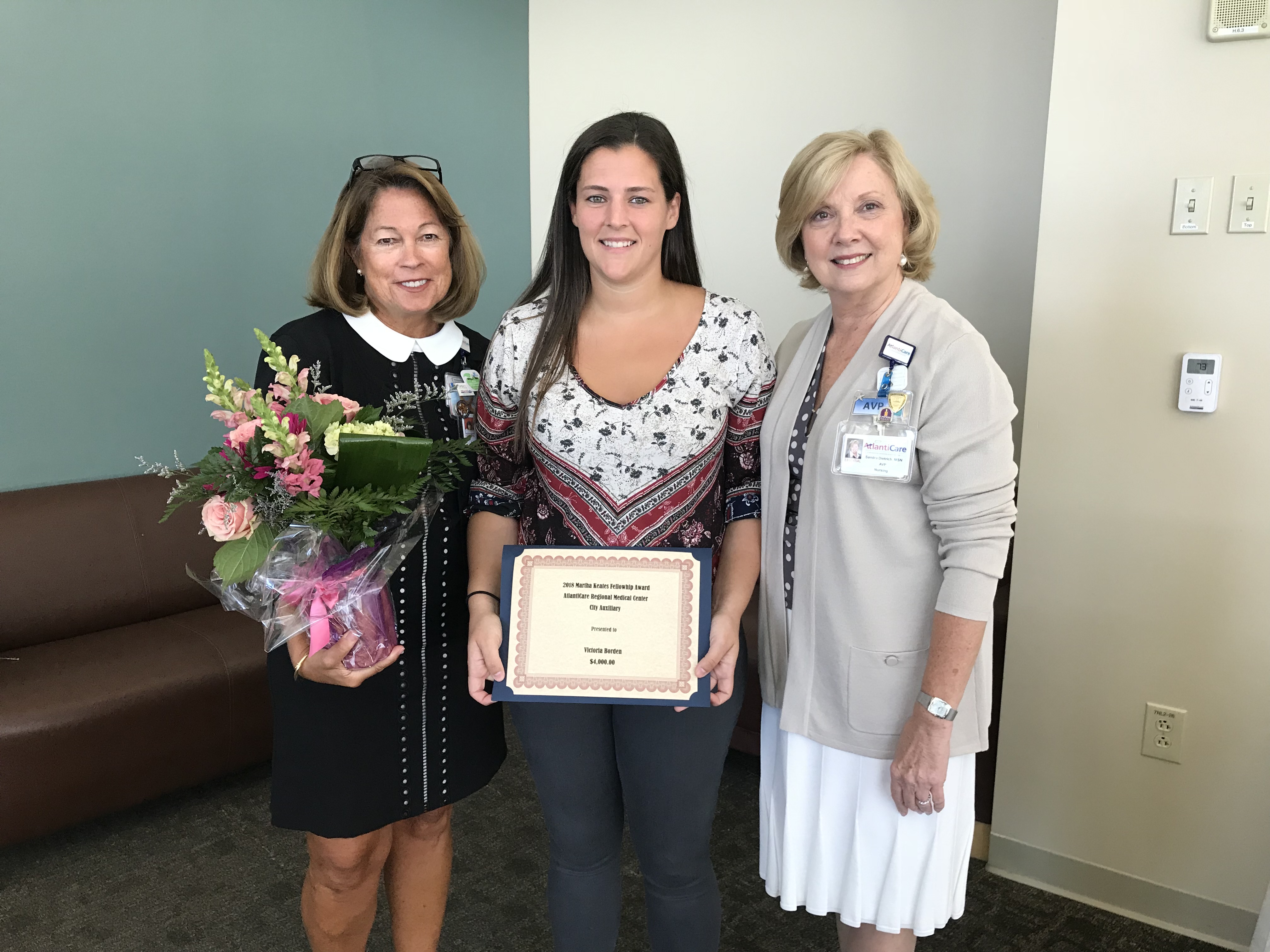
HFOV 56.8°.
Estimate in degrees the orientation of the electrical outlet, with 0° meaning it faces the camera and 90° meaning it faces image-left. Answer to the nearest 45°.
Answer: approximately 0°

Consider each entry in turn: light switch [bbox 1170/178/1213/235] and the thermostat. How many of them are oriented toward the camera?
2

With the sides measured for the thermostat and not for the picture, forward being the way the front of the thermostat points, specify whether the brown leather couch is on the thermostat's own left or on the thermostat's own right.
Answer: on the thermostat's own right

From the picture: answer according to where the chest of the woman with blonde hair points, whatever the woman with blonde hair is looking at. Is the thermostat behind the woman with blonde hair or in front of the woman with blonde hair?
behind

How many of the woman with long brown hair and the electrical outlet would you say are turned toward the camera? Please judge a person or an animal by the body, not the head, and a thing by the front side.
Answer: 2
